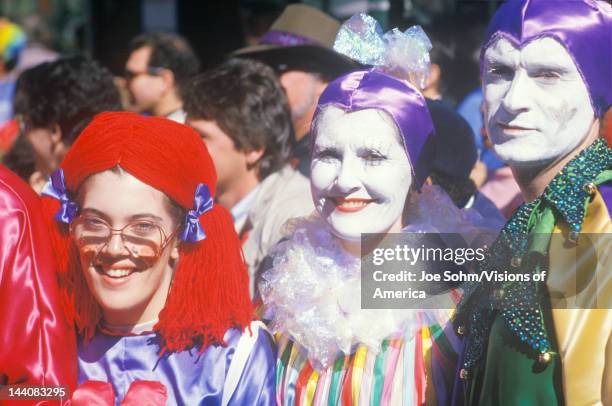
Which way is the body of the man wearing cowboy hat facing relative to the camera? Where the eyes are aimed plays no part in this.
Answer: to the viewer's left

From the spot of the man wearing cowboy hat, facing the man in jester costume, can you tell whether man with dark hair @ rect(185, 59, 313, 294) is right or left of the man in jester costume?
right

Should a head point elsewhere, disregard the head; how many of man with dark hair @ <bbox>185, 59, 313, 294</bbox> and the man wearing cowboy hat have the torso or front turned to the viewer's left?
2

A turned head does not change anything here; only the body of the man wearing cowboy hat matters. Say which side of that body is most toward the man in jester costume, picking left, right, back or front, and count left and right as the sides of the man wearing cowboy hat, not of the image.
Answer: left

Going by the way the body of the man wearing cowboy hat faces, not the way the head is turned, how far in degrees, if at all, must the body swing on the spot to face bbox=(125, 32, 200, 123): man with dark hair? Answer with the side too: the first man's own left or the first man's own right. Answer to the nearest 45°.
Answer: approximately 45° to the first man's own right

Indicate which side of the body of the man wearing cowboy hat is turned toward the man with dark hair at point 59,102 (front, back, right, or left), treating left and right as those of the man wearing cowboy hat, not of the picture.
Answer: front

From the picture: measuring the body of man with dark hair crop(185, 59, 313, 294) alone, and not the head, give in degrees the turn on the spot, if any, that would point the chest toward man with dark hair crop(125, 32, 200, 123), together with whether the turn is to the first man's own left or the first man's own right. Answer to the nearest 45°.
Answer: approximately 90° to the first man's own right

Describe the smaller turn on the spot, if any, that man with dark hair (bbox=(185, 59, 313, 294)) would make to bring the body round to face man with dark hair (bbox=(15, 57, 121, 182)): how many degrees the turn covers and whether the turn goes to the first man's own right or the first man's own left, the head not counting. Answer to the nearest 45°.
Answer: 0° — they already face them

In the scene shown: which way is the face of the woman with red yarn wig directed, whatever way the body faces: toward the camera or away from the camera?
toward the camera

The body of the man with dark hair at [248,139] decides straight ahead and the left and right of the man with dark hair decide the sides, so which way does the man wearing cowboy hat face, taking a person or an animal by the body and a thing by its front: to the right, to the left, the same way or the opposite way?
the same way

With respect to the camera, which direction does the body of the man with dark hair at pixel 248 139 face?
to the viewer's left

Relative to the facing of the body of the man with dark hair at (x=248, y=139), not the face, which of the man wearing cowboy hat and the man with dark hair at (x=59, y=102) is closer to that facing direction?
the man with dark hair
